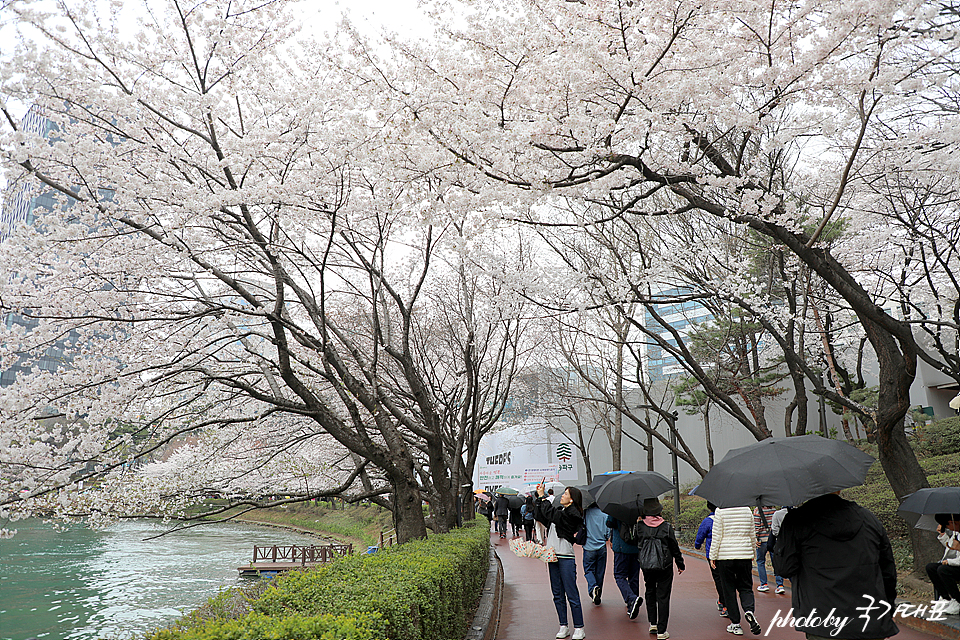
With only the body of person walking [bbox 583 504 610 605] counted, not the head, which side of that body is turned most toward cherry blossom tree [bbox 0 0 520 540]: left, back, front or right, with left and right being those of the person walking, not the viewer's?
left

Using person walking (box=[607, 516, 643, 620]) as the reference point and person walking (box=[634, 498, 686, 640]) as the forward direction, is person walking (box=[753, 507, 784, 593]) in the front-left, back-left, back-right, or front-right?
back-left

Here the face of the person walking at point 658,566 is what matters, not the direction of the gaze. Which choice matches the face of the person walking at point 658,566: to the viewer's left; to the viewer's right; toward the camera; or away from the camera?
away from the camera

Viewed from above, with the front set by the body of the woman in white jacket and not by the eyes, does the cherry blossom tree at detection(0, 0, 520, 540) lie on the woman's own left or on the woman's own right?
on the woman's own left

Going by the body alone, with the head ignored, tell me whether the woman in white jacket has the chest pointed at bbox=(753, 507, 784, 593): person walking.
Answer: yes

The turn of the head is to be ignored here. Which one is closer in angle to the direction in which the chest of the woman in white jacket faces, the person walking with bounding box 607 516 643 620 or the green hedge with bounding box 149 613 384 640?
the person walking

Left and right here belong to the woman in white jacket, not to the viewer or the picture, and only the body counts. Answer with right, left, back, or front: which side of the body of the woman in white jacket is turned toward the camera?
back

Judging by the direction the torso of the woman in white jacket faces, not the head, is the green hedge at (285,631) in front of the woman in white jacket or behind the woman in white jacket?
behind

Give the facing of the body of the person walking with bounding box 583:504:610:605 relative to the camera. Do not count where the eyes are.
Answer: away from the camera

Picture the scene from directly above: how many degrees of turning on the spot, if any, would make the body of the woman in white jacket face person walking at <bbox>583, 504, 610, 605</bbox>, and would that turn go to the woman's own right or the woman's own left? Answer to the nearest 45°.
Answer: approximately 45° to the woman's own left

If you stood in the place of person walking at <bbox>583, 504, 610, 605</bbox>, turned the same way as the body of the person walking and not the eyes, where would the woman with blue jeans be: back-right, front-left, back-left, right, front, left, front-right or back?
back

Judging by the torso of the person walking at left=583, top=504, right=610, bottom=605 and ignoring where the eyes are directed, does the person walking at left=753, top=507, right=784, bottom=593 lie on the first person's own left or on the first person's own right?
on the first person's own right

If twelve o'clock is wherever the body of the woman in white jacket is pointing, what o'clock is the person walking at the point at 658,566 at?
The person walking is roughly at 8 o'clock from the woman in white jacket.

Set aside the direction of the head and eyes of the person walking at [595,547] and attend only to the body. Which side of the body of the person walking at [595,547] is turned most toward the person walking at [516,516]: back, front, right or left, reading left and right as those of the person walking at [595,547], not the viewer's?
front

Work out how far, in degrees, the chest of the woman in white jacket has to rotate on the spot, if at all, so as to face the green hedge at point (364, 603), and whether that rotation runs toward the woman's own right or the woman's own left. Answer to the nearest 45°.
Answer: approximately 135° to the woman's own left
